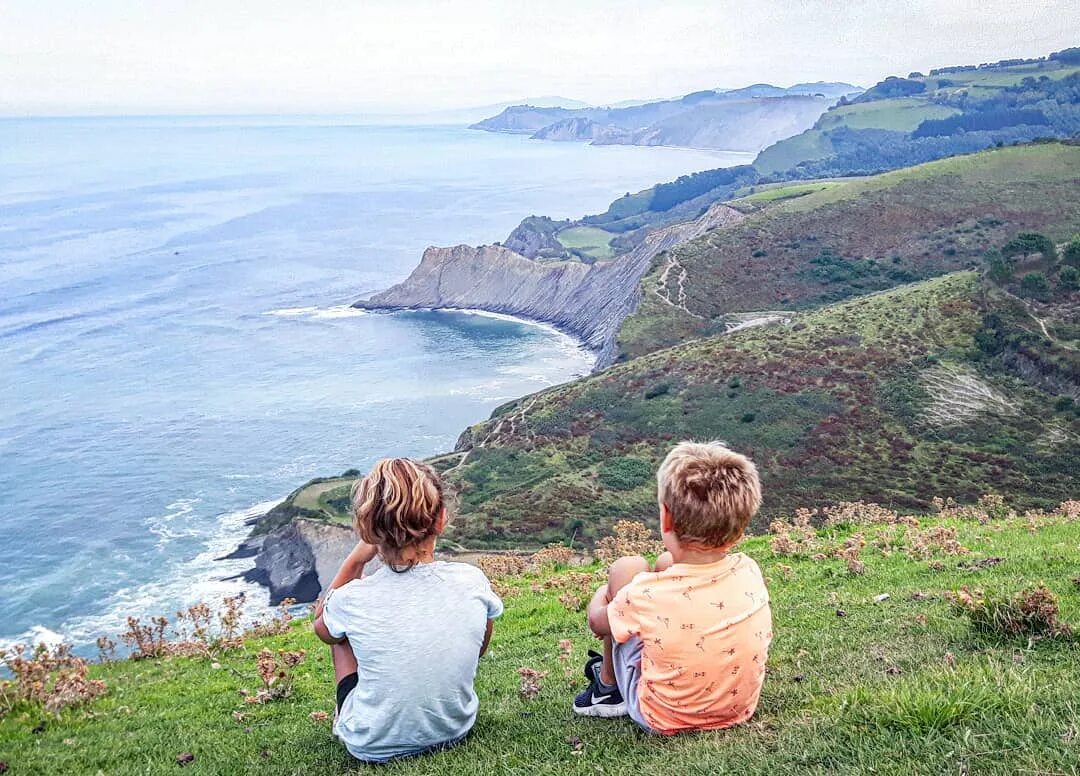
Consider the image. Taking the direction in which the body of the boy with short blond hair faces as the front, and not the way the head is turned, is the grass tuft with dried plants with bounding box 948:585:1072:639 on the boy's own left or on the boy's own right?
on the boy's own right

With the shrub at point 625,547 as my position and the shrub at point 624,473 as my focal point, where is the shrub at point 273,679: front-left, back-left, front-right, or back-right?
back-left

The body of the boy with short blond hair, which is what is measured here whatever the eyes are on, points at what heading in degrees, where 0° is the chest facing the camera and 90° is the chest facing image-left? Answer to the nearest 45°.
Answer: approximately 135°

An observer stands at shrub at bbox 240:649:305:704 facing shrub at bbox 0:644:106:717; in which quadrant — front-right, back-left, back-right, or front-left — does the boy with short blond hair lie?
back-left

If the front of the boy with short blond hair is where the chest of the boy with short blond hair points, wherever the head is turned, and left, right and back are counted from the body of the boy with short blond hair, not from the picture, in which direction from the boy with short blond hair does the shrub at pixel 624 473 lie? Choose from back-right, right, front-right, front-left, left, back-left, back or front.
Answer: front-right
